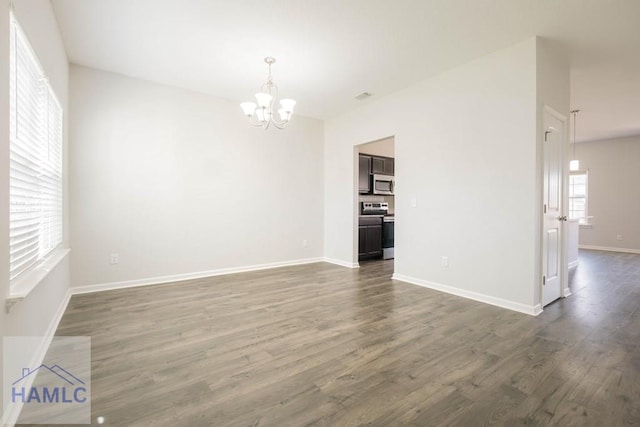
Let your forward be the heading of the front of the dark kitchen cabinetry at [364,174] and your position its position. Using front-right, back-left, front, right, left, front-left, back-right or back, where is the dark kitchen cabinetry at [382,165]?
left

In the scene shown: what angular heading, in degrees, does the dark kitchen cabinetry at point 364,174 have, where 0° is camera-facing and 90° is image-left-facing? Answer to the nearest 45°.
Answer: approximately 315°

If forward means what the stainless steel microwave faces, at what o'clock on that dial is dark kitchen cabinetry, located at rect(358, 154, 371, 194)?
The dark kitchen cabinetry is roughly at 3 o'clock from the stainless steel microwave.

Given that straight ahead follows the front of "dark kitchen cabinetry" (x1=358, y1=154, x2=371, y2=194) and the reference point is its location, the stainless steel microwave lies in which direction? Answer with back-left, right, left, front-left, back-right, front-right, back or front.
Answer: left

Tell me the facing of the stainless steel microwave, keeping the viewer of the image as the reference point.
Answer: facing the viewer and to the right of the viewer

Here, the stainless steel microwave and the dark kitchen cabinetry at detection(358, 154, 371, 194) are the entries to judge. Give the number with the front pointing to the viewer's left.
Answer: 0
